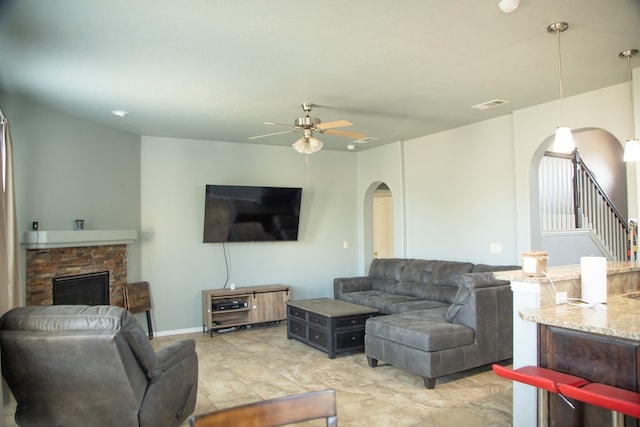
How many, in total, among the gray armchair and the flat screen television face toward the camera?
1

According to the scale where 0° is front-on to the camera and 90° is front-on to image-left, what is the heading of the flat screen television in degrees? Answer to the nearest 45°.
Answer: approximately 0°

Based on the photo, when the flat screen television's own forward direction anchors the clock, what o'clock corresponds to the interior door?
The interior door is roughly at 8 o'clock from the flat screen television.

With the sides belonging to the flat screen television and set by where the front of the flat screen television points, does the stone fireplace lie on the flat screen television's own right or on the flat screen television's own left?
on the flat screen television's own right

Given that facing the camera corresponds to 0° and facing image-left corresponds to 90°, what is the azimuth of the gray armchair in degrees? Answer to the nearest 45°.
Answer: approximately 225°

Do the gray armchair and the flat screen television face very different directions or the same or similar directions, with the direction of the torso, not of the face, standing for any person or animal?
very different directions
